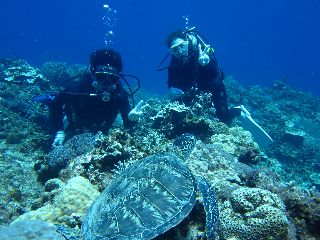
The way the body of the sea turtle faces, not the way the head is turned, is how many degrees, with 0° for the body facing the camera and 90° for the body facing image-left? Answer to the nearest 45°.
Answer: approximately 225°

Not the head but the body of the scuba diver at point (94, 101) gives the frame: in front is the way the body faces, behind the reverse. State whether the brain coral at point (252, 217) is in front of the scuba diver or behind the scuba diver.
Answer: in front

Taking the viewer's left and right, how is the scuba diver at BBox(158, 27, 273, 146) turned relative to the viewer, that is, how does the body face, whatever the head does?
facing the viewer and to the left of the viewer

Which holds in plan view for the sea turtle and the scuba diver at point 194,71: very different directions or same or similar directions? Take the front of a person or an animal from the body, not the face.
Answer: very different directions

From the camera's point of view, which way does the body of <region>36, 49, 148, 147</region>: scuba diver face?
toward the camera
